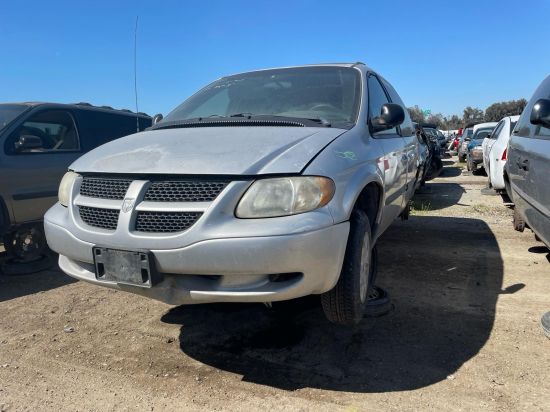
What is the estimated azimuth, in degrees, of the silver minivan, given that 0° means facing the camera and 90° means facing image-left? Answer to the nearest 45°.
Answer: approximately 45°
